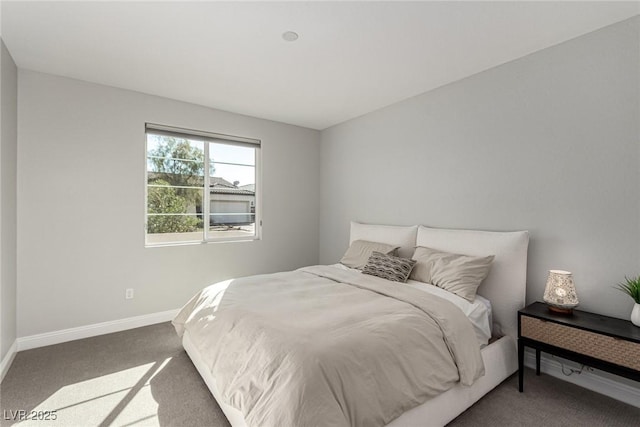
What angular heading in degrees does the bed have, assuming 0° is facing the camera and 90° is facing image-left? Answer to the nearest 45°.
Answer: approximately 45°

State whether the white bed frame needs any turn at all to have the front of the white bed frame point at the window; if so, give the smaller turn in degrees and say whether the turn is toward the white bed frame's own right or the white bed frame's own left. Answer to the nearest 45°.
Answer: approximately 45° to the white bed frame's own right

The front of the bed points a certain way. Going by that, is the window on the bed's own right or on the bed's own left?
on the bed's own right

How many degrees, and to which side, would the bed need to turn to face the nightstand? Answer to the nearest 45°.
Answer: approximately 135° to its left
